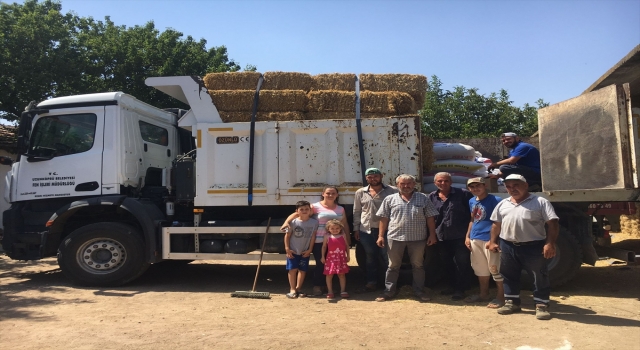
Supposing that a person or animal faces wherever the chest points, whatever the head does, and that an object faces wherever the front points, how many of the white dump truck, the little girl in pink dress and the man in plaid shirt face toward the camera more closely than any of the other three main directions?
2

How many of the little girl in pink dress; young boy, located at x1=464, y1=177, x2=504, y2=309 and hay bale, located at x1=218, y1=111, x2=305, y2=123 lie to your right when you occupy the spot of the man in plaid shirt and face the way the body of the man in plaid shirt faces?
2

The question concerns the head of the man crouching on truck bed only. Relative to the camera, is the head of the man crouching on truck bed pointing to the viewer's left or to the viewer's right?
to the viewer's left

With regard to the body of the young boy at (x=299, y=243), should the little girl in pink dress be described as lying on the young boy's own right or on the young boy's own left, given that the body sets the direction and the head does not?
on the young boy's own left

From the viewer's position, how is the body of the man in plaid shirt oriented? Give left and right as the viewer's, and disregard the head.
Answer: facing the viewer

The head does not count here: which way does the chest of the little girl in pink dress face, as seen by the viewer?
toward the camera

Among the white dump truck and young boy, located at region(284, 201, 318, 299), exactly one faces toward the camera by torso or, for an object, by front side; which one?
the young boy

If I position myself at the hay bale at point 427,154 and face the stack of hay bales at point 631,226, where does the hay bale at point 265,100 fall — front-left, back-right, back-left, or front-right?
back-left

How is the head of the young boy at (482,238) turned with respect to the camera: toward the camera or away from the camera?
toward the camera

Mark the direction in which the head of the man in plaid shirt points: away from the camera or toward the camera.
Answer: toward the camera

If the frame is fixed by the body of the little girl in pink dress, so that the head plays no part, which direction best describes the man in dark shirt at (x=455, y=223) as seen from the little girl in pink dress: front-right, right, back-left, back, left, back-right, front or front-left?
left

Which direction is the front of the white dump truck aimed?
to the viewer's left

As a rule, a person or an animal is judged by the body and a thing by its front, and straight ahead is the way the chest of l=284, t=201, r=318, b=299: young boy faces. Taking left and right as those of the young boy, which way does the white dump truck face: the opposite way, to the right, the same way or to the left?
to the right

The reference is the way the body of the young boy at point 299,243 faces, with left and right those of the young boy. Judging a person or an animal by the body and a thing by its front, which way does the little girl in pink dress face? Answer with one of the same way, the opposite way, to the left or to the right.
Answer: the same way

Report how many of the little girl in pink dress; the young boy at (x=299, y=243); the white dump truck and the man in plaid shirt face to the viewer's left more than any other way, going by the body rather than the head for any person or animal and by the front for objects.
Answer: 1

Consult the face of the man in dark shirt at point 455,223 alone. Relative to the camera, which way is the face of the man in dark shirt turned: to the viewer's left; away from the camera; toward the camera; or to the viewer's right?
toward the camera

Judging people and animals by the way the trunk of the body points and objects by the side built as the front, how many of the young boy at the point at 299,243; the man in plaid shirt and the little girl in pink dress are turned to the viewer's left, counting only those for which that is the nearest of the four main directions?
0

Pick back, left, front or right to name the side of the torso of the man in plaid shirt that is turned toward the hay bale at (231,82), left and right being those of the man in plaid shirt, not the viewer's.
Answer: right
